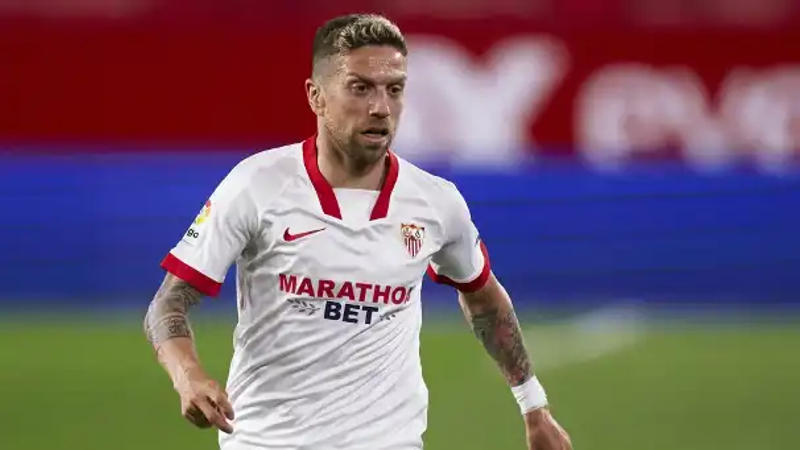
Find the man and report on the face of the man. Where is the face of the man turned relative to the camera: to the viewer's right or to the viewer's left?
to the viewer's right

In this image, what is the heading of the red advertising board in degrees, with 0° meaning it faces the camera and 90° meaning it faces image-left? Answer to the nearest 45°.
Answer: approximately 0°
